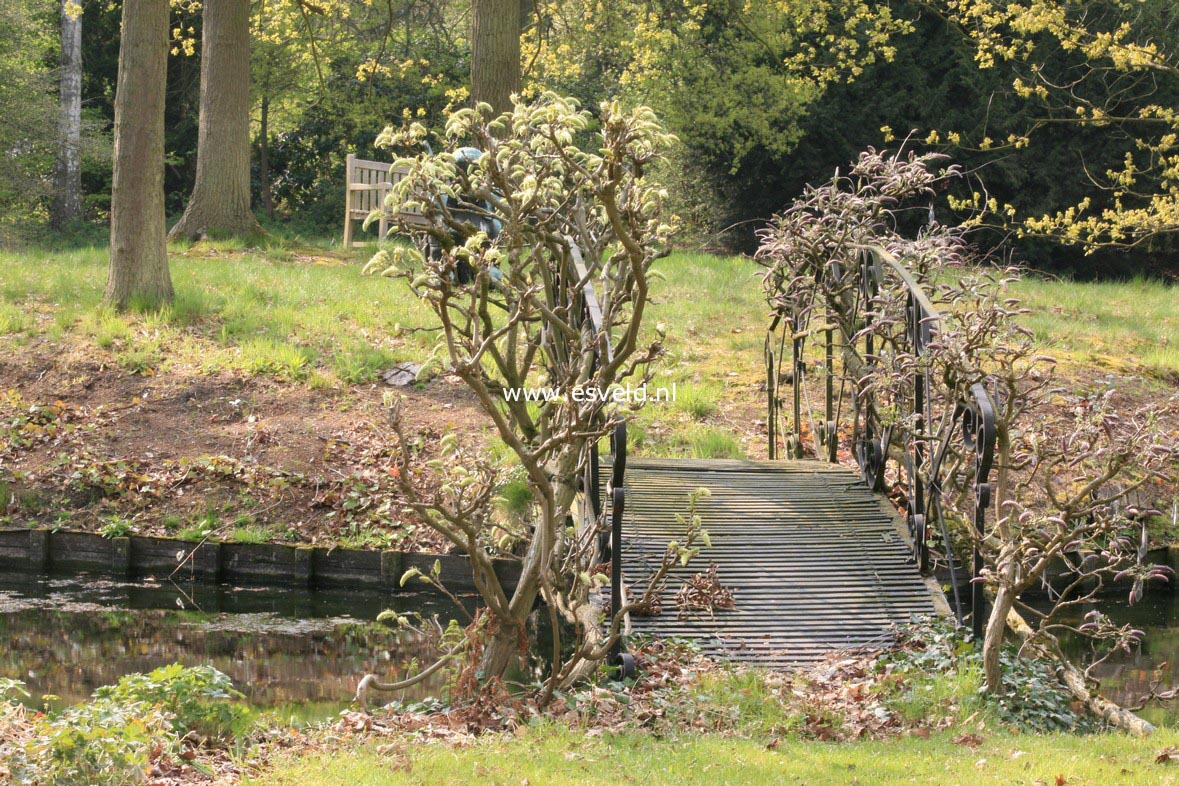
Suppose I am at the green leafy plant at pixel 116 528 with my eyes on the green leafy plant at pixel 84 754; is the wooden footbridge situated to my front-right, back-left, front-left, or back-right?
front-left

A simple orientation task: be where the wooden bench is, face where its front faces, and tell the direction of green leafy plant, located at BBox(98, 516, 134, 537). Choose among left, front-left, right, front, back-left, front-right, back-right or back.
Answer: front-right

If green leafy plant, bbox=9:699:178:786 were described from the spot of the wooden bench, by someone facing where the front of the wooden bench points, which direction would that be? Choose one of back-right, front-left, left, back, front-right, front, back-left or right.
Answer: front-right

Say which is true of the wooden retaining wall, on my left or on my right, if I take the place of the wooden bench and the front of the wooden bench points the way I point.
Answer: on my right

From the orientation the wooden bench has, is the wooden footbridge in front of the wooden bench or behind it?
in front

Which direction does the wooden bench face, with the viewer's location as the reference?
facing the viewer and to the right of the viewer

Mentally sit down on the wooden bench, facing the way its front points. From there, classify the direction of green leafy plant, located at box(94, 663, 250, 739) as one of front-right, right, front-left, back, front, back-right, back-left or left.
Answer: front-right

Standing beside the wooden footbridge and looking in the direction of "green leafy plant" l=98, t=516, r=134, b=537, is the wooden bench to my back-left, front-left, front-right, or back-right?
front-right
